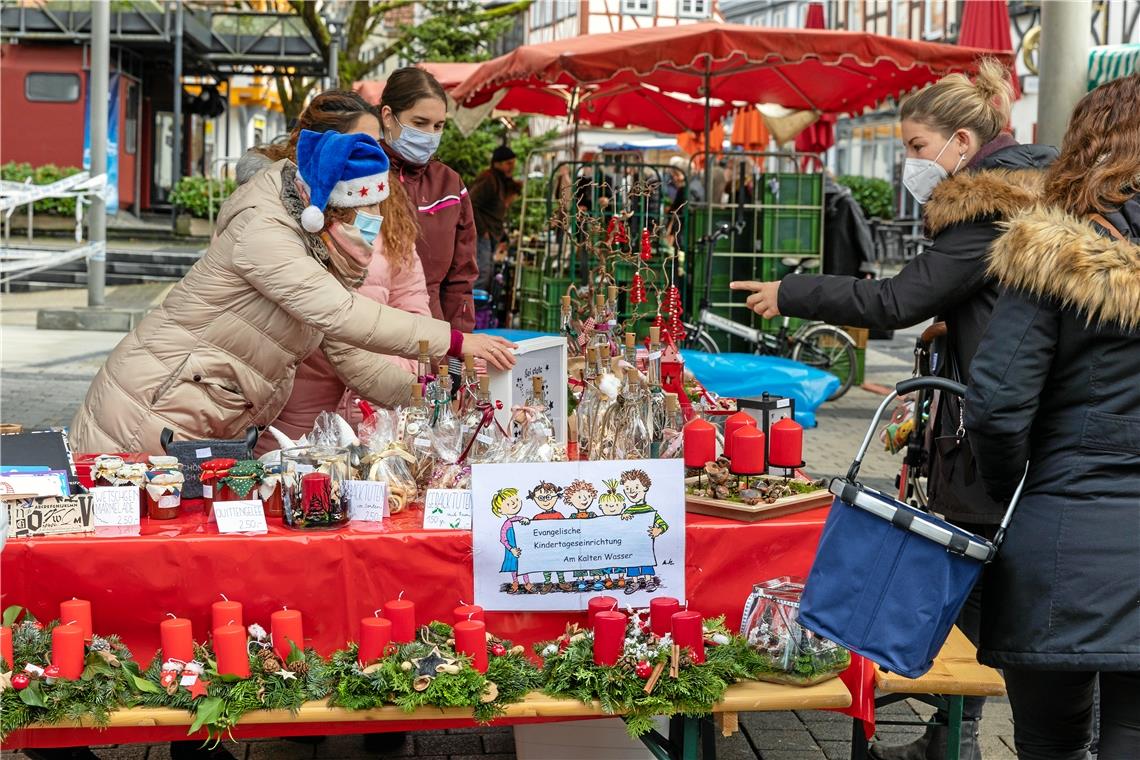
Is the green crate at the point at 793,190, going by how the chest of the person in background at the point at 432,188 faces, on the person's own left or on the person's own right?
on the person's own left

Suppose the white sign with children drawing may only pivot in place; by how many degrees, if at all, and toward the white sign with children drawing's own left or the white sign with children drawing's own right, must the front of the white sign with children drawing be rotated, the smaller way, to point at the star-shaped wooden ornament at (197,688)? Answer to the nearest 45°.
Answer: approximately 90° to the white sign with children drawing's own right

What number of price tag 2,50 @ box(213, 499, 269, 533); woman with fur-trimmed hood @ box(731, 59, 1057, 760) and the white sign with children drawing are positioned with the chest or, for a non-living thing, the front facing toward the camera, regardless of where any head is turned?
2

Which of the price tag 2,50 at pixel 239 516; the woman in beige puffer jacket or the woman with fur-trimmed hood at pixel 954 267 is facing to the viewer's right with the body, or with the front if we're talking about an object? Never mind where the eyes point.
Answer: the woman in beige puffer jacket

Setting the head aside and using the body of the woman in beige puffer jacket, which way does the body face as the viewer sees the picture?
to the viewer's right

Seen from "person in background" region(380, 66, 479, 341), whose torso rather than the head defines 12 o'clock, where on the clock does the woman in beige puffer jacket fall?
The woman in beige puffer jacket is roughly at 2 o'clock from the person in background.

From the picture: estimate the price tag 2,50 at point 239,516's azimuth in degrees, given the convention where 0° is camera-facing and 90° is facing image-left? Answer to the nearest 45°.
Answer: approximately 0°

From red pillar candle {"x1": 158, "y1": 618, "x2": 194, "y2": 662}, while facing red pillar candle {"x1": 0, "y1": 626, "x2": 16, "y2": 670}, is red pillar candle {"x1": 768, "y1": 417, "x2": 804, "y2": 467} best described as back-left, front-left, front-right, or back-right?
back-right

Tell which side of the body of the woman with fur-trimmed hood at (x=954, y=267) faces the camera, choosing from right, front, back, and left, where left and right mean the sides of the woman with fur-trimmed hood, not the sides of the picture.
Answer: left
